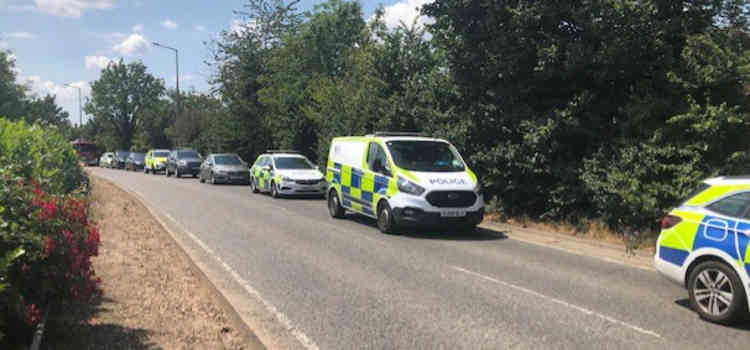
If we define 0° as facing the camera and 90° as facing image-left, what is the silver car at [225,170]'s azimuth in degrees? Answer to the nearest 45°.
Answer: approximately 315°

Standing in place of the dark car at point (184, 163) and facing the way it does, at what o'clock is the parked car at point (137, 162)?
The parked car is roughly at 7 o'clock from the dark car.

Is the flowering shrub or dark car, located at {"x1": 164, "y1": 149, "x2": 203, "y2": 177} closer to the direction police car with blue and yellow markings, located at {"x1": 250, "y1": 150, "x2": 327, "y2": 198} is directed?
the flowering shrub

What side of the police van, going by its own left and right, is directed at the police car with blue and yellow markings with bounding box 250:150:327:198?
back

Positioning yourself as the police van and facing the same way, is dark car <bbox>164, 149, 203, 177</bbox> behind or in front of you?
behind

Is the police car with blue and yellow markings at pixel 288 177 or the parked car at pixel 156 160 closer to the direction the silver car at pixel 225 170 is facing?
the police car with blue and yellow markings

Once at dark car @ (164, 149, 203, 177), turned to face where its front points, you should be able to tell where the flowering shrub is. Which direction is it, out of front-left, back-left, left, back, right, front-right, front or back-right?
front-right

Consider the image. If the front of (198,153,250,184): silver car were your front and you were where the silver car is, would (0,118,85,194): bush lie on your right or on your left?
on your right

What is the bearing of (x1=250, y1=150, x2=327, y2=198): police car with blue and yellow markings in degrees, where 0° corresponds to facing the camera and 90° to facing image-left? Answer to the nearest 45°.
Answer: approximately 315°

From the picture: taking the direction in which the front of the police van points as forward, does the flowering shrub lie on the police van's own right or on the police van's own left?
on the police van's own right

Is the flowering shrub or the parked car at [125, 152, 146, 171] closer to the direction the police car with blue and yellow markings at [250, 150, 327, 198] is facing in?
the flowering shrub

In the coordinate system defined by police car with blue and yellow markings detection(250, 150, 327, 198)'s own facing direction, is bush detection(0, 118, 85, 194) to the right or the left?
on its right
